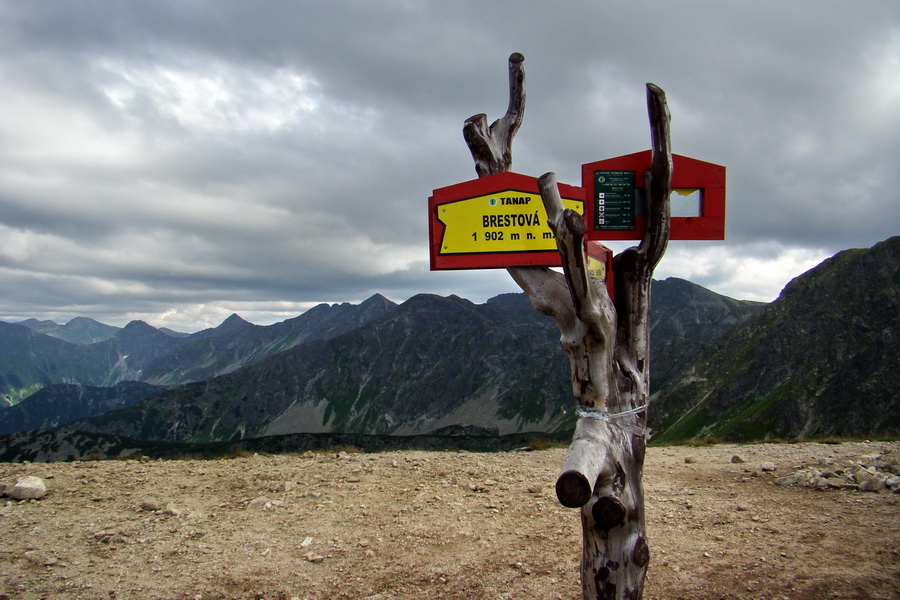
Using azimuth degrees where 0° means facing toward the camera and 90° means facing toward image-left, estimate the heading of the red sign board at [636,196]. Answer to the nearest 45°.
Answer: approximately 0°

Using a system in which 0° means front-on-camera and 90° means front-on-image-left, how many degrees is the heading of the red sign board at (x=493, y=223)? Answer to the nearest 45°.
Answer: approximately 0°

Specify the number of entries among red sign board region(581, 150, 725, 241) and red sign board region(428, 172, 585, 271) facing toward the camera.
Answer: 2

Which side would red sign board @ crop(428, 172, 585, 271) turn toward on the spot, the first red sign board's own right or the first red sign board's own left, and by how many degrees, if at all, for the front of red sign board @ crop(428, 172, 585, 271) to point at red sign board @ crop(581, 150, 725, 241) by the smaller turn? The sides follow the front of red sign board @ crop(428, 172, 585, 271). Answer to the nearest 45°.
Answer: approximately 90° to the first red sign board's own left
